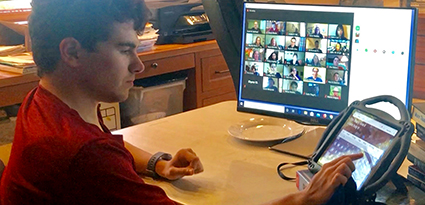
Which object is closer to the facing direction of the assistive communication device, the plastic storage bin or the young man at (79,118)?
the young man

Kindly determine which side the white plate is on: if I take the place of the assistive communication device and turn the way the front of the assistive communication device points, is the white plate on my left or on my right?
on my right

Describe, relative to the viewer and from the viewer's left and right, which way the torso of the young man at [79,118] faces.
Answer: facing to the right of the viewer

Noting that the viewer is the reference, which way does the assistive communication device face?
facing the viewer and to the left of the viewer

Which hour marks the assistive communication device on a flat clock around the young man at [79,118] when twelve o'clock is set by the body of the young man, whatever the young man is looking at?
The assistive communication device is roughly at 12 o'clock from the young man.

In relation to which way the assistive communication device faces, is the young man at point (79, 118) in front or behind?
in front

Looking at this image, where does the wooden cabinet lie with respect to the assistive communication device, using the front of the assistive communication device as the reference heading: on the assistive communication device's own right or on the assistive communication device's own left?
on the assistive communication device's own right

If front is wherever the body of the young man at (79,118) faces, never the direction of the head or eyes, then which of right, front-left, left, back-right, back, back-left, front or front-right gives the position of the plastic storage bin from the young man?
left

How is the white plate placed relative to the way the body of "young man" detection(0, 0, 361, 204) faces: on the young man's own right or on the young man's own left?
on the young man's own left

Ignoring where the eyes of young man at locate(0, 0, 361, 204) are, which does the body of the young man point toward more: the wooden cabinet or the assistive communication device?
the assistive communication device

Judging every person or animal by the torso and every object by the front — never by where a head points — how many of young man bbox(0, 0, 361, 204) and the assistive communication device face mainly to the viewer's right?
1

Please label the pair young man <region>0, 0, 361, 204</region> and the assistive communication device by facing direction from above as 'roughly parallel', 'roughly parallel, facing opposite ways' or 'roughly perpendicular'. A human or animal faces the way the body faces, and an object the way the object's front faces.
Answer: roughly parallel, facing opposite ways

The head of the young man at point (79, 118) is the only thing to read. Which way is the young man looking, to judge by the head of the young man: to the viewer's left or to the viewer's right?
to the viewer's right
